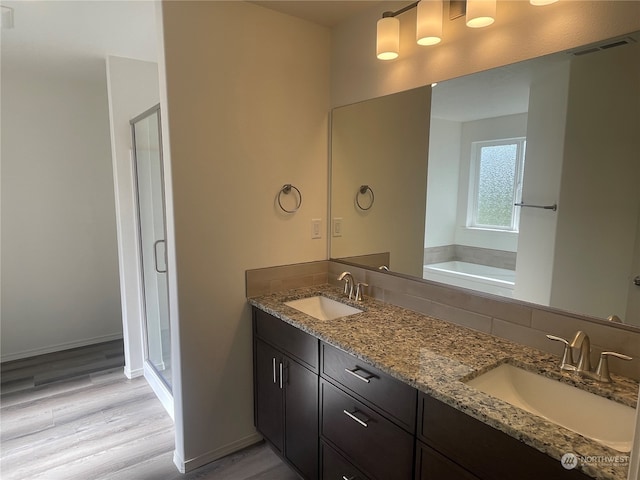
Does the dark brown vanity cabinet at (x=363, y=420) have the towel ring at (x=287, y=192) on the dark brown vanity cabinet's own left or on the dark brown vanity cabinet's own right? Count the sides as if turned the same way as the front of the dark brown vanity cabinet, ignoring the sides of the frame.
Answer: on the dark brown vanity cabinet's own right

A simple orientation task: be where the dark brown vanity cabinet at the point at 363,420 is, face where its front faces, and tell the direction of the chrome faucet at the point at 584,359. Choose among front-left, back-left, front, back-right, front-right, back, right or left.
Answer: back-left

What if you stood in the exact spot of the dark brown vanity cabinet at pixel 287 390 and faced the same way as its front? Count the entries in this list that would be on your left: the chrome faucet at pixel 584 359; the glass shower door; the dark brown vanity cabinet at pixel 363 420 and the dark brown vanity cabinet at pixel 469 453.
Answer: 3

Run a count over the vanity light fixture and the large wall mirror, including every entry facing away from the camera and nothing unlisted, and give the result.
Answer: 0

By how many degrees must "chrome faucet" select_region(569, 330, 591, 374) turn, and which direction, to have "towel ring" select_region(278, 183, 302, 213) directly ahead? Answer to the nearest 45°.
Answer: approximately 45° to its right
